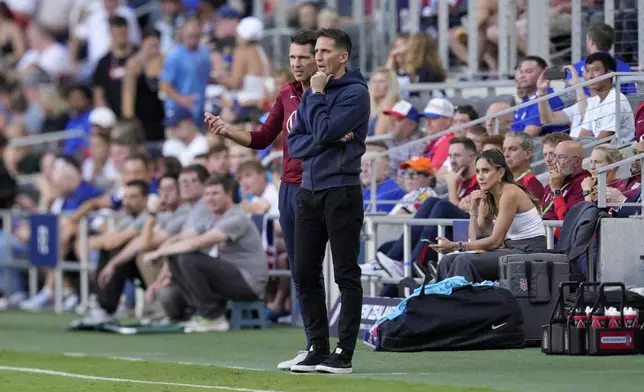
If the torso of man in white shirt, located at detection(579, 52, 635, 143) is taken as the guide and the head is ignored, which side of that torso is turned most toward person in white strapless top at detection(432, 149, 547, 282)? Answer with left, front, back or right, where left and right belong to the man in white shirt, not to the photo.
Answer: front

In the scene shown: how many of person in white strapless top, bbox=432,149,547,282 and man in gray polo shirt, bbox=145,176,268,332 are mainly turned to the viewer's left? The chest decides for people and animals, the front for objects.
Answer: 2

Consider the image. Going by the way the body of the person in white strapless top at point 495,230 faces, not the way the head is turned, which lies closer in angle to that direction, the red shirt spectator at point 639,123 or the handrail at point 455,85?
the handrail

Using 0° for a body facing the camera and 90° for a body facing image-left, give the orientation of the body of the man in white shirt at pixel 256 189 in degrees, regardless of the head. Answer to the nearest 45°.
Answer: approximately 45°

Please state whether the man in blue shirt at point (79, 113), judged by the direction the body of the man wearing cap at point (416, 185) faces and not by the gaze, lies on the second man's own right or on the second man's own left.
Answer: on the second man's own right

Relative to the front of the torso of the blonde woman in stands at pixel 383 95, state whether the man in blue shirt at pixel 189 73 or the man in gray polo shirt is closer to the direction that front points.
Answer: the man in gray polo shirt

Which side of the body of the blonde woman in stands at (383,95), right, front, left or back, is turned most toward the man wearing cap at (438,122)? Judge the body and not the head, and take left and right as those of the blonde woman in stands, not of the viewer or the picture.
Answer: left

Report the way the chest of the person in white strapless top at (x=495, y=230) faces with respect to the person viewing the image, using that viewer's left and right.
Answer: facing to the left of the viewer

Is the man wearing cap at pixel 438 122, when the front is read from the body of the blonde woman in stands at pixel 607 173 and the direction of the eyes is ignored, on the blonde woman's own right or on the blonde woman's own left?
on the blonde woman's own right

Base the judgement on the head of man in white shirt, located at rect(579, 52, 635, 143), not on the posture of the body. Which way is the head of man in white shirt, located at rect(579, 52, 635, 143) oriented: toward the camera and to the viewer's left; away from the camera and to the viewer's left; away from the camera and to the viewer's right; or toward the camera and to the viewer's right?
toward the camera and to the viewer's left
